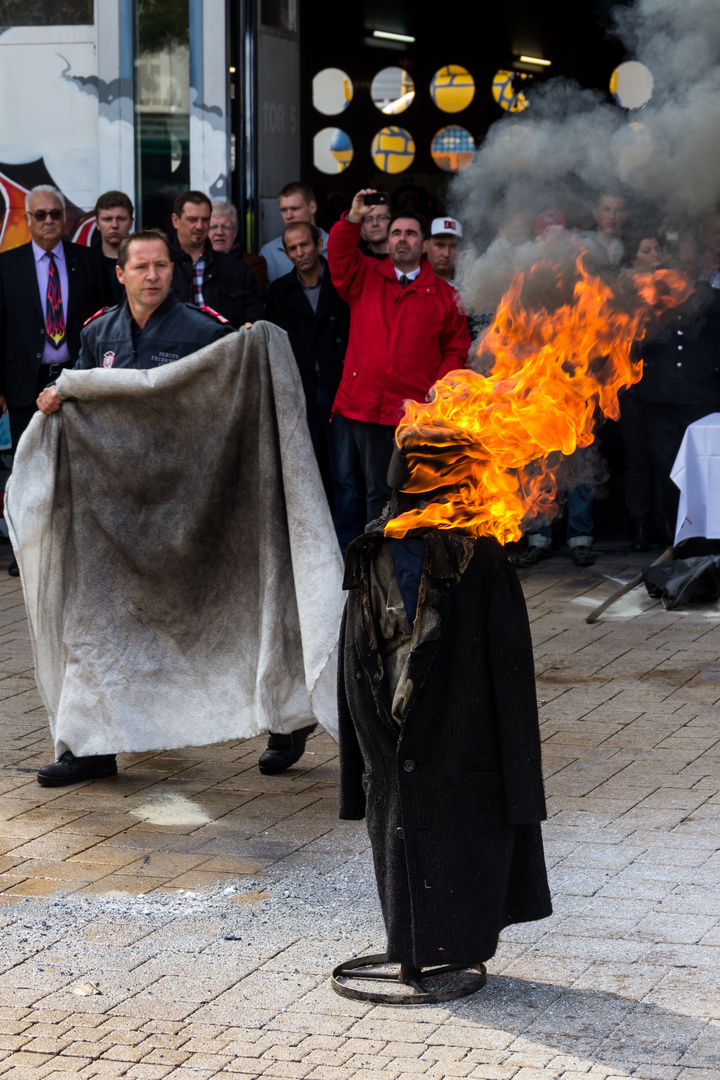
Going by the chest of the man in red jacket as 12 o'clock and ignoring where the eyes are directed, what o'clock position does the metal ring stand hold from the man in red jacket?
The metal ring stand is roughly at 12 o'clock from the man in red jacket.

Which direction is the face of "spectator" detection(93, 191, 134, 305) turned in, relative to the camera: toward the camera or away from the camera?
toward the camera

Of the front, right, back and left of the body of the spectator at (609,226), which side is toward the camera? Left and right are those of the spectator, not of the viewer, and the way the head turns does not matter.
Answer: front

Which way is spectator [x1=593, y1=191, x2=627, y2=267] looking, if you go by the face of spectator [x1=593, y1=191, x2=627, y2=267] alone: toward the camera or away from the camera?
toward the camera

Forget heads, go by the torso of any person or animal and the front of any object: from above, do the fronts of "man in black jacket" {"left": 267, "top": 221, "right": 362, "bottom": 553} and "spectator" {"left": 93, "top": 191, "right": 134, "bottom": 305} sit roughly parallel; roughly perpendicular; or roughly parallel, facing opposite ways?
roughly parallel

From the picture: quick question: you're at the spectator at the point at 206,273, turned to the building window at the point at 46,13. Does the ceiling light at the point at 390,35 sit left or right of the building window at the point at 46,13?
right

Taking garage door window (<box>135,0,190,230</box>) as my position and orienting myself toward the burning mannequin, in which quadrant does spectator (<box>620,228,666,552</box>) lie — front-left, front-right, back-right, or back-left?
front-left

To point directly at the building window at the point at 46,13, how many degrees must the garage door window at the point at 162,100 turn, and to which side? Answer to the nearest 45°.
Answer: approximately 90° to its right

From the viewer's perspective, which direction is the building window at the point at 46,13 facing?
toward the camera

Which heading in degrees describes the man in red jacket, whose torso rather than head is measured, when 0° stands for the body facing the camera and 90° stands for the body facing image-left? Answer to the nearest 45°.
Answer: approximately 0°

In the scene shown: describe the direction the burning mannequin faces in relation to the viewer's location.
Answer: facing the viewer and to the left of the viewer

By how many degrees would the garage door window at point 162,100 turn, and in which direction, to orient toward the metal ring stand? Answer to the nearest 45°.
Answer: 0° — it already faces it
